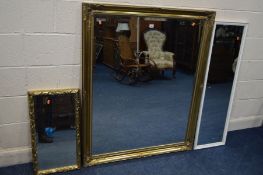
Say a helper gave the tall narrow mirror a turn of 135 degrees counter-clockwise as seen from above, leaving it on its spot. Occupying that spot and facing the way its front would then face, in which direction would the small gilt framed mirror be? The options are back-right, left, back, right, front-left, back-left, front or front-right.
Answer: back-left

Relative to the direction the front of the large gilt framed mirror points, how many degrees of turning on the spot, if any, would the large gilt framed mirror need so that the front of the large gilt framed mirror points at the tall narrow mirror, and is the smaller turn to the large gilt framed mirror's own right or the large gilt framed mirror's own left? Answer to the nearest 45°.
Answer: approximately 45° to the large gilt framed mirror's own left

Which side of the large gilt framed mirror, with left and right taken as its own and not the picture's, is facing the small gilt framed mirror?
right

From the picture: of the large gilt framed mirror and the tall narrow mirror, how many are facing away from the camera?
0

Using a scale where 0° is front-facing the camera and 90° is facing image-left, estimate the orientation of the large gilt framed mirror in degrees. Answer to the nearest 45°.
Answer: approximately 315°
